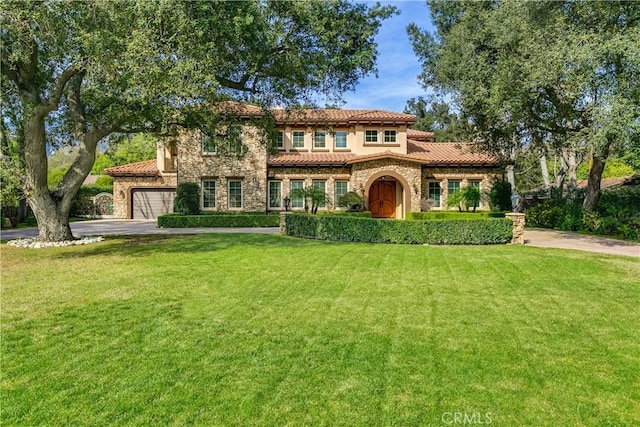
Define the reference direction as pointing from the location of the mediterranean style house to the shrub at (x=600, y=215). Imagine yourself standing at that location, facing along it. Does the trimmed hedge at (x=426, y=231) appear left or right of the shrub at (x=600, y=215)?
right

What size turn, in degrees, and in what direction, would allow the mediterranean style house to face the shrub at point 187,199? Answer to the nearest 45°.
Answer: approximately 90° to its right

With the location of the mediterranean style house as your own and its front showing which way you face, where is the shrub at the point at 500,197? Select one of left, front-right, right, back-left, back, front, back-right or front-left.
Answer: left

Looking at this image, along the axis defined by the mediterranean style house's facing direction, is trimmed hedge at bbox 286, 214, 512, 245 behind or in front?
in front

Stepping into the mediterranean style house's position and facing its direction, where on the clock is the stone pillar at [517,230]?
The stone pillar is roughly at 11 o'clock from the mediterranean style house.

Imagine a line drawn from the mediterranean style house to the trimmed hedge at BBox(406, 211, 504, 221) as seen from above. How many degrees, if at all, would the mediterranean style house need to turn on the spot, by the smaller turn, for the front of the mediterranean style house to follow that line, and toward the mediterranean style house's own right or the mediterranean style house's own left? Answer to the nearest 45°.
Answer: approximately 45° to the mediterranean style house's own left

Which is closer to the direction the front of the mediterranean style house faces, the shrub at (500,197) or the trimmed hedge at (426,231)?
the trimmed hedge

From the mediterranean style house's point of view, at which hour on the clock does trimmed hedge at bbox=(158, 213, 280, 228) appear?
The trimmed hedge is roughly at 2 o'clock from the mediterranean style house.

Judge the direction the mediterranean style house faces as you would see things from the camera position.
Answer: facing the viewer

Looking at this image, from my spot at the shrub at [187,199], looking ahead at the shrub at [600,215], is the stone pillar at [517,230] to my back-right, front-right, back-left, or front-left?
front-right

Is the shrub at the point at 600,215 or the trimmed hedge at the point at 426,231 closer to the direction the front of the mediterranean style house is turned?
the trimmed hedge
